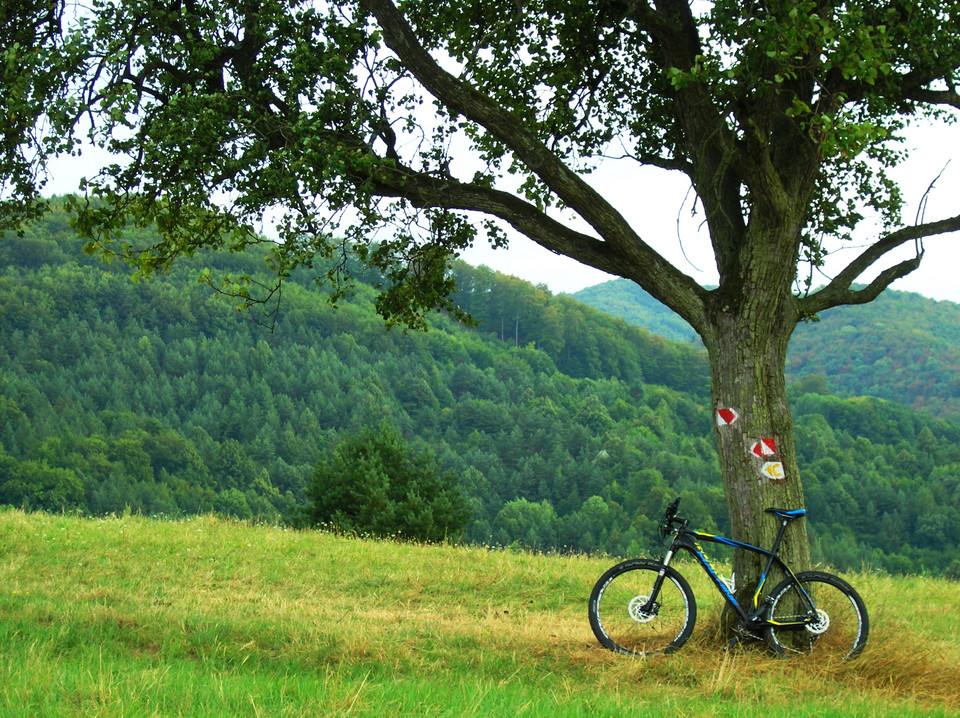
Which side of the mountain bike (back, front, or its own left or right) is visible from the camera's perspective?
left

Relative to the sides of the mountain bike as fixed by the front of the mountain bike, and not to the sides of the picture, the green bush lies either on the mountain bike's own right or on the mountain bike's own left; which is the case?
on the mountain bike's own right
